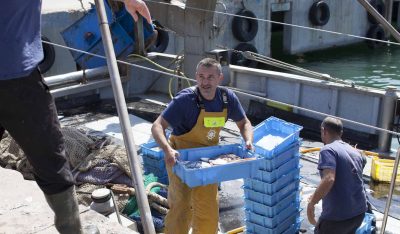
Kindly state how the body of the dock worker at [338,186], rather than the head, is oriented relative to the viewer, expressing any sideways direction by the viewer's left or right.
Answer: facing away from the viewer and to the left of the viewer

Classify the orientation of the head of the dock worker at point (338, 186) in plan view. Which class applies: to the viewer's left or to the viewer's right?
to the viewer's left

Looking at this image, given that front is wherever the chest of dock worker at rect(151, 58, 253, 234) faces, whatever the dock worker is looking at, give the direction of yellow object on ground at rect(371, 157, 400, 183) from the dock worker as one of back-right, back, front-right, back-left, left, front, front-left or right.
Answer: left

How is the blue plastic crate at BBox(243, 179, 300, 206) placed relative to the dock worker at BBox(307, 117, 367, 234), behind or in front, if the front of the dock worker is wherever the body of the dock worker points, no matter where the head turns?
in front

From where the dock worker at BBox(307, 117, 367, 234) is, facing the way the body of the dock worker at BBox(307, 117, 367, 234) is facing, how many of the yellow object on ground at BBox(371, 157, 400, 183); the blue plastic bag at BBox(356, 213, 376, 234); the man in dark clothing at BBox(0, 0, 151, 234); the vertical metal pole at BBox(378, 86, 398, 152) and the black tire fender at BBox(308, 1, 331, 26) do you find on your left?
1

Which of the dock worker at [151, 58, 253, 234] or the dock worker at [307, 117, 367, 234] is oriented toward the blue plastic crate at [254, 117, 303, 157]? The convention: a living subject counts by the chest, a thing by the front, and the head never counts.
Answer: the dock worker at [307, 117, 367, 234]

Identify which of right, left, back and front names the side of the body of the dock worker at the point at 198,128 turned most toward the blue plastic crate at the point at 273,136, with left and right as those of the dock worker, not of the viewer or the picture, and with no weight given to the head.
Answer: left

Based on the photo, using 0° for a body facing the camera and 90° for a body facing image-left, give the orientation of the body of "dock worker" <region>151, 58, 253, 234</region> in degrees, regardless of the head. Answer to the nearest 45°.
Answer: approximately 315°

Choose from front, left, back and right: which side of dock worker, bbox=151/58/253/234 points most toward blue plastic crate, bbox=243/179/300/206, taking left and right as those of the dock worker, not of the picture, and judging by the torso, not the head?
left

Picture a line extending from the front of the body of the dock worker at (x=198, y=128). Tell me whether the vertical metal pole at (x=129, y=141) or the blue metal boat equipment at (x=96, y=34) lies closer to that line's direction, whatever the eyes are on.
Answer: the vertical metal pole
